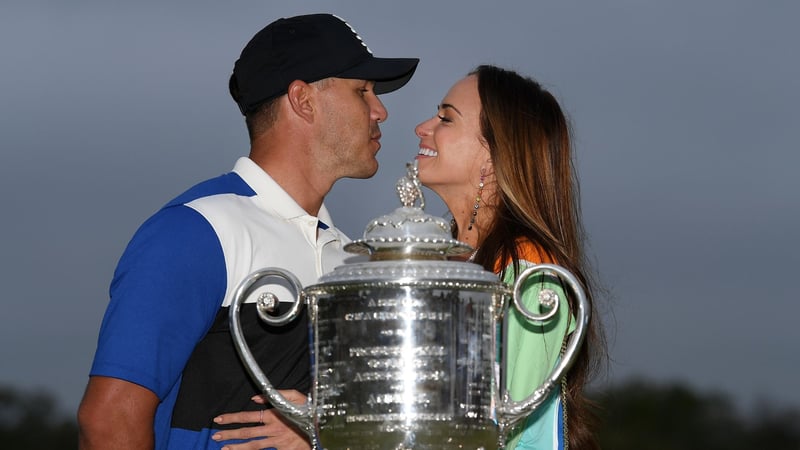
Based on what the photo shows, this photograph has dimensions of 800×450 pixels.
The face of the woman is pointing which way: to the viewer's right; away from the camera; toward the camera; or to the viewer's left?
to the viewer's left

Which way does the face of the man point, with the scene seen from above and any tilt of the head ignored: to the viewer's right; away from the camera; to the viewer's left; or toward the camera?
to the viewer's right

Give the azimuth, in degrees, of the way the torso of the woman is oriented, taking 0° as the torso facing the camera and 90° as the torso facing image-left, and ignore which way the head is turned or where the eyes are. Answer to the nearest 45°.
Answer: approximately 90°
